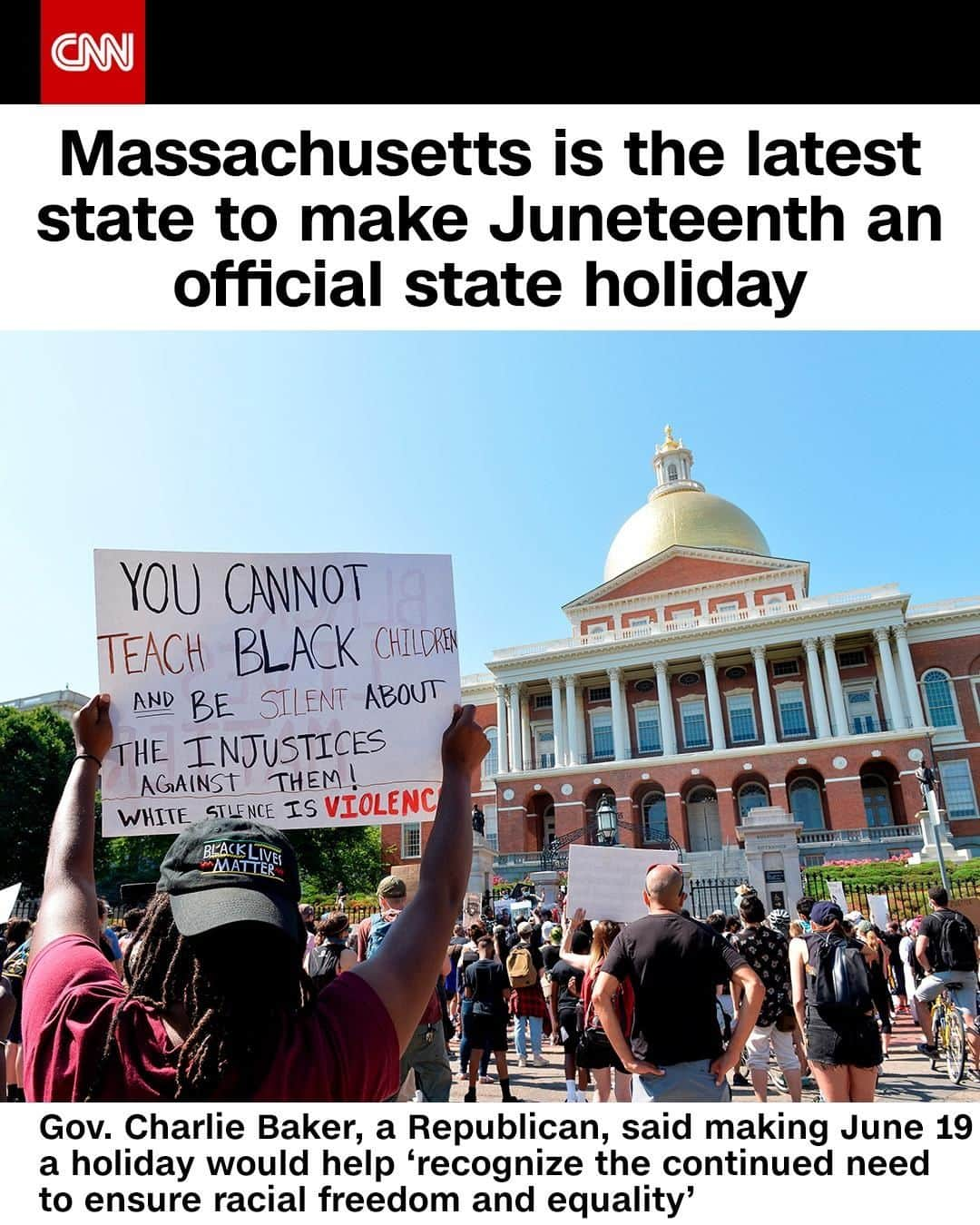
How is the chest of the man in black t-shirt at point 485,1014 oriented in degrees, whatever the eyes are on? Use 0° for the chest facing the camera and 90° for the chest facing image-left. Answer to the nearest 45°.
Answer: approximately 180°

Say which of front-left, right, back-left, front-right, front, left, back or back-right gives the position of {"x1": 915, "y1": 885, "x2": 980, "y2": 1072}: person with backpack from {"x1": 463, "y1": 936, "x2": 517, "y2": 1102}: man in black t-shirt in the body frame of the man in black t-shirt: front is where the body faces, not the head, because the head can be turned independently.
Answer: right

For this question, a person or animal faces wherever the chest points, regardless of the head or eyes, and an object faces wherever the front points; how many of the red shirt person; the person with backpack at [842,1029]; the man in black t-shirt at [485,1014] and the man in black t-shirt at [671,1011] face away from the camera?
4

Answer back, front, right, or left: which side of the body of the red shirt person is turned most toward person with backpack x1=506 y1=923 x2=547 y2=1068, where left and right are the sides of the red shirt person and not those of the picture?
front

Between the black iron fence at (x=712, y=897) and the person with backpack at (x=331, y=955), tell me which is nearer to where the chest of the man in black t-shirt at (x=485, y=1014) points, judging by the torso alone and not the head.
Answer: the black iron fence

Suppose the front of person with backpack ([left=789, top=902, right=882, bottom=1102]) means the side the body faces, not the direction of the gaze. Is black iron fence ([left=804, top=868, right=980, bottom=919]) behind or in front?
in front

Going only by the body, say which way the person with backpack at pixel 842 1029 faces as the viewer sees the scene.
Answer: away from the camera

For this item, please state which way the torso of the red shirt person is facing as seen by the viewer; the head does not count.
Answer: away from the camera

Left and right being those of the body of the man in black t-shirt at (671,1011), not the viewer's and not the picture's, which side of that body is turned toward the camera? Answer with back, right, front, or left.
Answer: back

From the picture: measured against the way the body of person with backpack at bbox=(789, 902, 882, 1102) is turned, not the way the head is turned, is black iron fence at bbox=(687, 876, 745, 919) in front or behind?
in front
